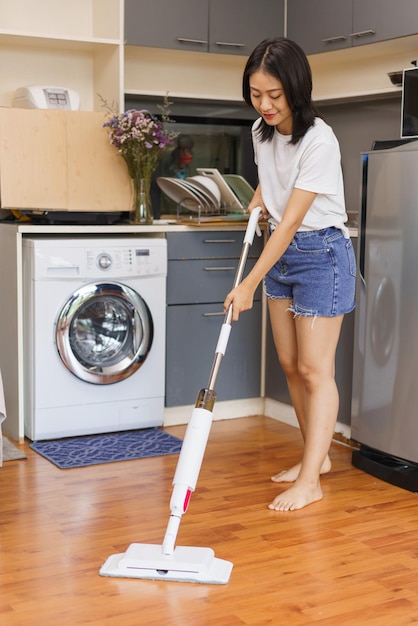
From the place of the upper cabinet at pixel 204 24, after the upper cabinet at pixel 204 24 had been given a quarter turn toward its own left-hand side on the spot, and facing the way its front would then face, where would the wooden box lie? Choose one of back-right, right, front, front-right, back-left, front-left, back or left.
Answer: back

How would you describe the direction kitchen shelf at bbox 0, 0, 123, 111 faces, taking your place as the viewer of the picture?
facing the viewer and to the right of the viewer

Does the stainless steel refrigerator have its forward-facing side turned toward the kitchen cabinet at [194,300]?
no

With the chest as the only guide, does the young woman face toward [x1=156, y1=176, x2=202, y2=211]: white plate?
no

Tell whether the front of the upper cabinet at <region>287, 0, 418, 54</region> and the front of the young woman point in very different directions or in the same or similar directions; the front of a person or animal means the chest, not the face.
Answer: same or similar directions

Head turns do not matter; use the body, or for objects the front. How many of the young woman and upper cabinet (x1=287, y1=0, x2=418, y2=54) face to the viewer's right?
0

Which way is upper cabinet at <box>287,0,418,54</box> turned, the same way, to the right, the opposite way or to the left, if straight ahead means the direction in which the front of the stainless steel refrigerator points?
the same way

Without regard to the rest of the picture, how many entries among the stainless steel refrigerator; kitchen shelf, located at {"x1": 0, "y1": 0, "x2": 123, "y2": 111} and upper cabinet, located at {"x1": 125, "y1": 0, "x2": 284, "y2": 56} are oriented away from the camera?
0

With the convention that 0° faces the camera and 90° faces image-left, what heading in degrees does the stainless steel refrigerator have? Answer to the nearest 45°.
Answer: approximately 45°

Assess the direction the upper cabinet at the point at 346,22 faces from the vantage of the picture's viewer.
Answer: facing the viewer and to the left of the viewer

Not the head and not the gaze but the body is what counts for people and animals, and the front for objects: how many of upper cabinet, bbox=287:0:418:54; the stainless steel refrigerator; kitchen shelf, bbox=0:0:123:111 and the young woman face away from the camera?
0

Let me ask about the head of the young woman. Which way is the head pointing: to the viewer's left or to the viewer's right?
to the viewer's left

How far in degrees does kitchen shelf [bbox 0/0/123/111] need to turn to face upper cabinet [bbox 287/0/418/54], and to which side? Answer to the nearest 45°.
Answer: approximately 45° to its left

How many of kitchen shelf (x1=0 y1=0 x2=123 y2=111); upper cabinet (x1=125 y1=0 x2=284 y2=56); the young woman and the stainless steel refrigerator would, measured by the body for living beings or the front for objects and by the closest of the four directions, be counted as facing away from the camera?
0

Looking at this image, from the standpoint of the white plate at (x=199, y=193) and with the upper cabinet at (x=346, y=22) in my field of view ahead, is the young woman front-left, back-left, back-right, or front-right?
front-right
